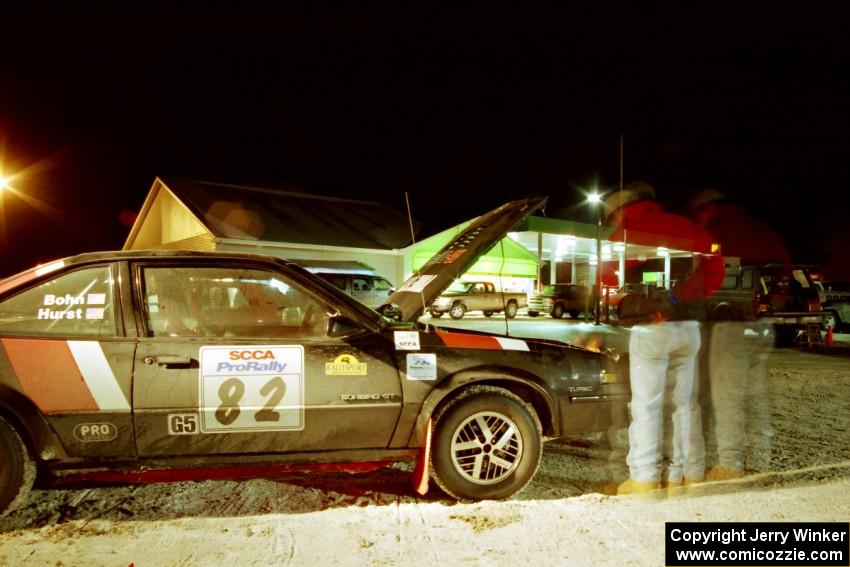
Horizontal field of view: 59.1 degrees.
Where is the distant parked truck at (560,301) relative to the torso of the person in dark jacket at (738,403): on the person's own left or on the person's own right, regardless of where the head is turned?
on the person's own right

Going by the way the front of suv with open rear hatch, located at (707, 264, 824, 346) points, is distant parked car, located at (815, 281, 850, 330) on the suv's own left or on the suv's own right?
on the suv's own right

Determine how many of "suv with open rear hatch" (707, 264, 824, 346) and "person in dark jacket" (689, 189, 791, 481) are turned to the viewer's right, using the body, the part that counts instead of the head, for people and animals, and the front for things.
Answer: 0

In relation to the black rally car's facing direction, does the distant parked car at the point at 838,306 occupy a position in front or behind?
in front

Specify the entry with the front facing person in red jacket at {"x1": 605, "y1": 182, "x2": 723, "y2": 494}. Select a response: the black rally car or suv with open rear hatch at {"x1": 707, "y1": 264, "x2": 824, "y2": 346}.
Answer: the black rally car

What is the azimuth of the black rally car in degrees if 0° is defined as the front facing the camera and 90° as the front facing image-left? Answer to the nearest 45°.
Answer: approximately 270°

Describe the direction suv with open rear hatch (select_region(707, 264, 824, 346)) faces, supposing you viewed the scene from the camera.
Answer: facing away from the viewer and to the left of the viewer

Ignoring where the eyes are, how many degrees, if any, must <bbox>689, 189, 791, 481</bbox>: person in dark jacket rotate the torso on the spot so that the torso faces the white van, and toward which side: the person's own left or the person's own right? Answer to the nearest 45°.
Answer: approximately 45° to the person's own right

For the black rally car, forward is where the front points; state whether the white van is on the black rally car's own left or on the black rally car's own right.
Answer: on the black rally car's own left

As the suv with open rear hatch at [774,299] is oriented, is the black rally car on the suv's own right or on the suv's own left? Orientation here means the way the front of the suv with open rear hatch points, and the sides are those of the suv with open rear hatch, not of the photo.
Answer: on the suv's own left

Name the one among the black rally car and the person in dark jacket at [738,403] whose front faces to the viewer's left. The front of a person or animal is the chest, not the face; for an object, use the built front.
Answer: the person in dark jacket

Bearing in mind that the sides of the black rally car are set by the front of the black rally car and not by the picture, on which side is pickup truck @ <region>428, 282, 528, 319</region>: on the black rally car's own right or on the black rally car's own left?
on the black rally car's own left

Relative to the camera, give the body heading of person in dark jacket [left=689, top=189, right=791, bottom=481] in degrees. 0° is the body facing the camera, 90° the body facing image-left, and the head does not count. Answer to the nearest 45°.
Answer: approximately 90°

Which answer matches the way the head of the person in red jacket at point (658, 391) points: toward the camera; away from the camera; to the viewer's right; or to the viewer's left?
to the viewer's left

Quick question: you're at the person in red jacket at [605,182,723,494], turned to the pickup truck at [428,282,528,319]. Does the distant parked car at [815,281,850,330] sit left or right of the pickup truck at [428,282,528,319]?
right

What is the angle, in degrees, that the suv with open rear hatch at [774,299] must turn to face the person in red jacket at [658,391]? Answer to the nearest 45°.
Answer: approximately 135° to its left

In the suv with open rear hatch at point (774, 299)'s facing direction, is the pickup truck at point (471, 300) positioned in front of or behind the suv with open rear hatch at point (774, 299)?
in front
